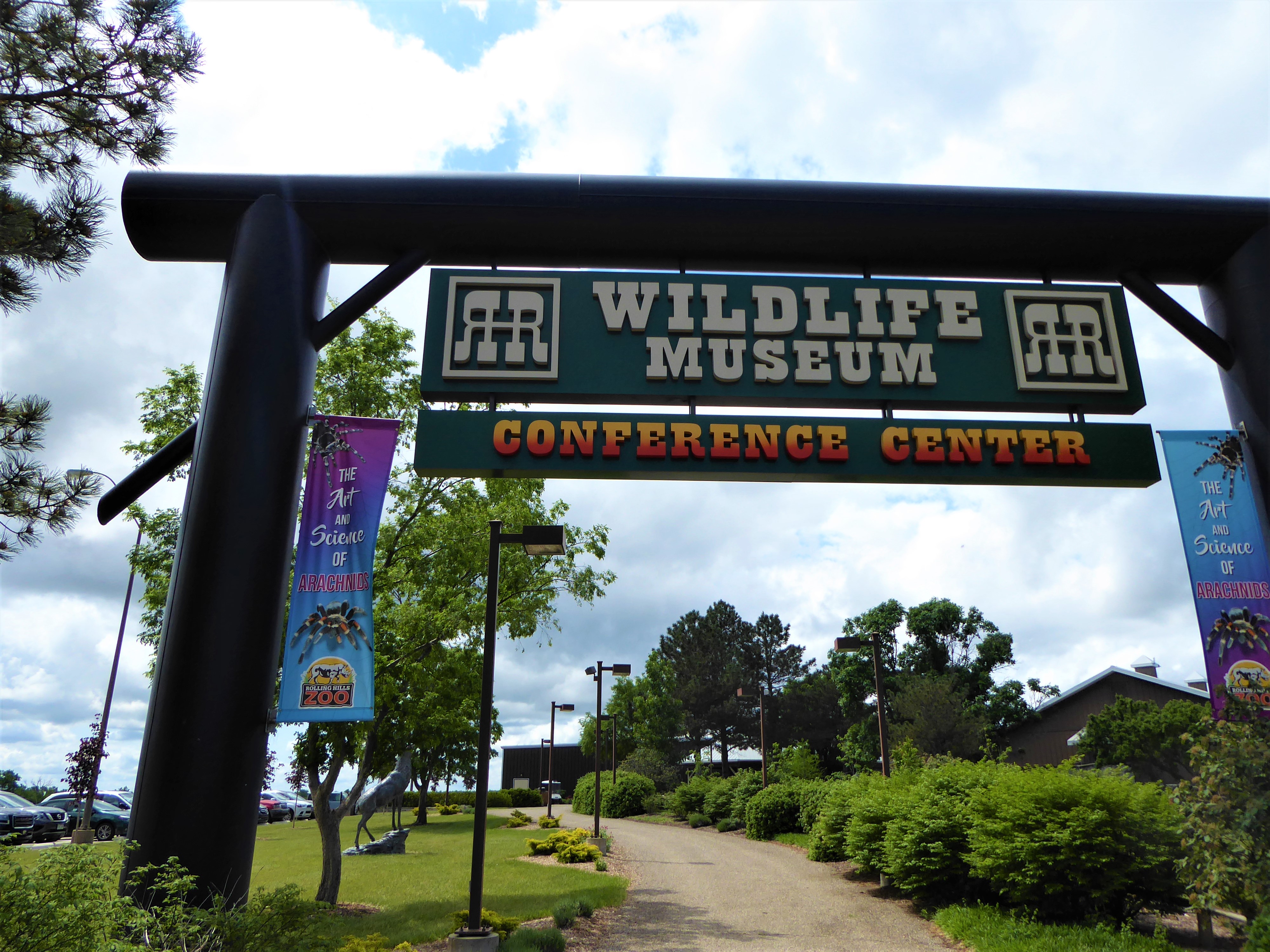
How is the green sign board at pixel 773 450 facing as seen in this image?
toward the camera

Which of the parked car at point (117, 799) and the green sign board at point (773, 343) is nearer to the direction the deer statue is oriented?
the green sign board

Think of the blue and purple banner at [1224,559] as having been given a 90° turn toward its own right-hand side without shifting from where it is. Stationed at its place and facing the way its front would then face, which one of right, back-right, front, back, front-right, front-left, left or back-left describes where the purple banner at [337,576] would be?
front-left

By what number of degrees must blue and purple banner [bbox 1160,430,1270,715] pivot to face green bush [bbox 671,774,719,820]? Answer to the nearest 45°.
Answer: approximately 135° to its right

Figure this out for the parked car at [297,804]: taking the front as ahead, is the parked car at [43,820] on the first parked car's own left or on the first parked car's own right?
on the first parked car's own right

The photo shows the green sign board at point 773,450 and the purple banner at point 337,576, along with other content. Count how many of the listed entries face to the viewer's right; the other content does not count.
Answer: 0

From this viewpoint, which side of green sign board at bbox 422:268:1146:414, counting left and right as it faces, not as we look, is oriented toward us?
front

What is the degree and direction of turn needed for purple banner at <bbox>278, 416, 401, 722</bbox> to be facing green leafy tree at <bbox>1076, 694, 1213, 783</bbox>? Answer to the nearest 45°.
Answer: approximately 135° to its left

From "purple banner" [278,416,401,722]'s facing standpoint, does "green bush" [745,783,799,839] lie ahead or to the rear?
to the rear

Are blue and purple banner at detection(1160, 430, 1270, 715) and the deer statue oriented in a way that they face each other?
no

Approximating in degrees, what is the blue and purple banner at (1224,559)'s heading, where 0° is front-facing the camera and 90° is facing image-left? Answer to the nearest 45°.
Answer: approximately 0°

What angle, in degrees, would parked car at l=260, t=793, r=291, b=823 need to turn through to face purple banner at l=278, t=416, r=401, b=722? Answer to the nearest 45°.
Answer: approximately 45° to its right

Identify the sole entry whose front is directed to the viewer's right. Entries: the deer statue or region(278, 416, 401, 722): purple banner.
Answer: the deer statue

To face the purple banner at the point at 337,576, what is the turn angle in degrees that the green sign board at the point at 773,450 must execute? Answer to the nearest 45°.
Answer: approximately 90° to its right

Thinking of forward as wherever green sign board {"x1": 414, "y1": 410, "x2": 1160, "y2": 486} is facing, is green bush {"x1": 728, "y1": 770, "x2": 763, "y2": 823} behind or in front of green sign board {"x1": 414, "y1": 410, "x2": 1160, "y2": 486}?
behind

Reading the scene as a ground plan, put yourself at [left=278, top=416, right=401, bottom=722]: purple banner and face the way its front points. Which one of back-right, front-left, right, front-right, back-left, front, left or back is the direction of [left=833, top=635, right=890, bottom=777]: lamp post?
back-left

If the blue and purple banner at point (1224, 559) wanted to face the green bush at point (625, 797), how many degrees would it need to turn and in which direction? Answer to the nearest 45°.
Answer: approximately 135° to its right

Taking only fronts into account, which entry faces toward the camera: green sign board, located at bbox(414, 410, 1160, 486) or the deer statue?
the green sign board

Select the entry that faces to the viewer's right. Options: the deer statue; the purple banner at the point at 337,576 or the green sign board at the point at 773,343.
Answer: the deer statue

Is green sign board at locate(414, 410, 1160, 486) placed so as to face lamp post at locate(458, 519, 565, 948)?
no
